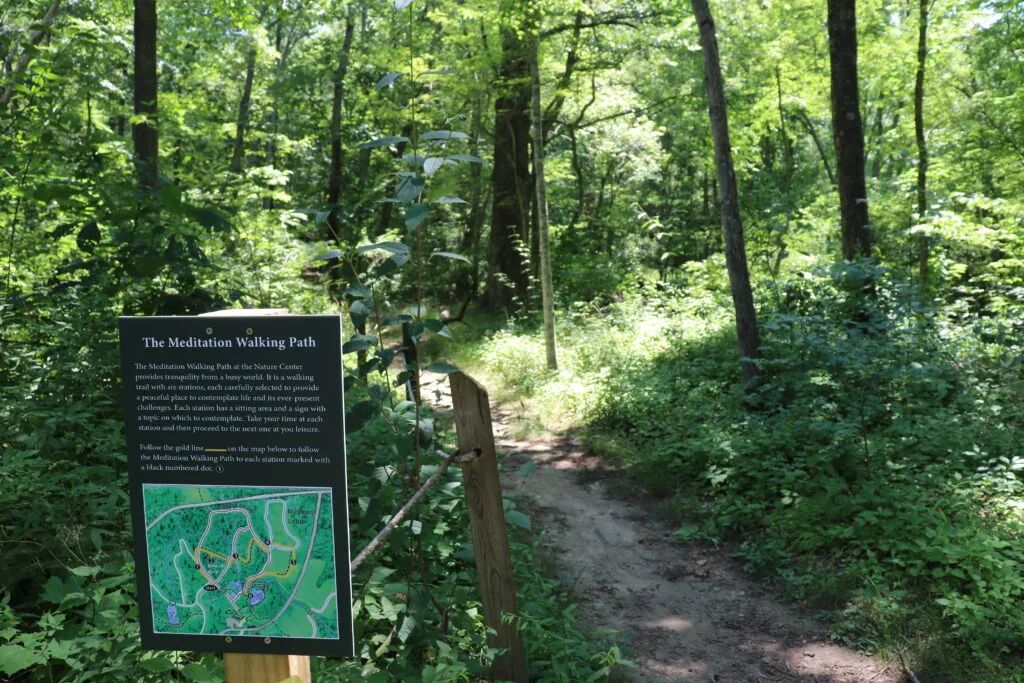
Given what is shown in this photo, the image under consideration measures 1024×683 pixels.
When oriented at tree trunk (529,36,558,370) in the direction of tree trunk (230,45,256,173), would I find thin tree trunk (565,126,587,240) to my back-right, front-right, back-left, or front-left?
front-right

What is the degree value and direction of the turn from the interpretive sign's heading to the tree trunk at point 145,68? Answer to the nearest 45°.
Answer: approximately 180°

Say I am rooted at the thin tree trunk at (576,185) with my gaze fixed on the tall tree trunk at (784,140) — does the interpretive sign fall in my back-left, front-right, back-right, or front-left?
back-right

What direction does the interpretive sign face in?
toward the camera

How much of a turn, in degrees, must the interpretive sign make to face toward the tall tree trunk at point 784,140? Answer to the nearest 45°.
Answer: approximately 135° to its left

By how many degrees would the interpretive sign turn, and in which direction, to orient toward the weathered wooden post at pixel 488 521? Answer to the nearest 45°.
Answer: approximately 135° to its left

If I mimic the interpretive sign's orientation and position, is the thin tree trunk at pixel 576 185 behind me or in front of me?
behind

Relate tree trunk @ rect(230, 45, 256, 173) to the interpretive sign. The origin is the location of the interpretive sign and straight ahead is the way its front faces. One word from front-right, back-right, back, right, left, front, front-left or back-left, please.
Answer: back
